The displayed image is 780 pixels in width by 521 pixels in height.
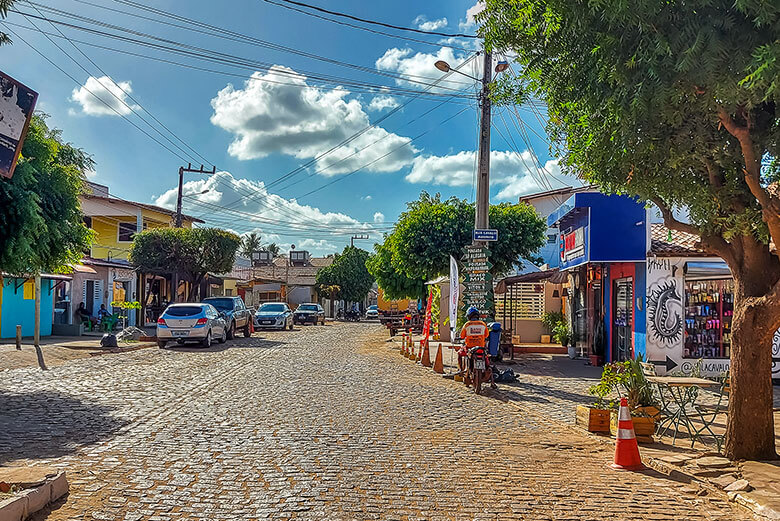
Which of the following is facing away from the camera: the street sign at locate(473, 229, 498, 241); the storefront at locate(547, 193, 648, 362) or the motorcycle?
the motorcycle

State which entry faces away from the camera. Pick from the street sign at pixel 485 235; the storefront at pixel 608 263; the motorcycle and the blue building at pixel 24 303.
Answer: the motorcycle

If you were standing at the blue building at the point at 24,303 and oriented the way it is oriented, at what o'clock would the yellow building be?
The yellow building is roughly at 8 o'clock from the blue building.

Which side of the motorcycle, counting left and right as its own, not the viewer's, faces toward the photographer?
back

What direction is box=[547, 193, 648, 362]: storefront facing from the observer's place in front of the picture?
facing the viewer and to the left of the viewer

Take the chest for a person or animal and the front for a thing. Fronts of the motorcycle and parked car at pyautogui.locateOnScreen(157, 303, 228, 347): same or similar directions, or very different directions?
same or similar directions

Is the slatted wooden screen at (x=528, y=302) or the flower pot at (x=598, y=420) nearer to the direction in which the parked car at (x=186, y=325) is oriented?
the slatted wooden screen

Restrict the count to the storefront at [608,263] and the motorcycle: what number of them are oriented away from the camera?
1

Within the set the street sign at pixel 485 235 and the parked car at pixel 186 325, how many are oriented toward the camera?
1

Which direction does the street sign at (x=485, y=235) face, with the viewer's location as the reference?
facing the viewer

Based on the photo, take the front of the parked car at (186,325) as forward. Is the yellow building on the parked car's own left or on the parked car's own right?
on the parked car's own left

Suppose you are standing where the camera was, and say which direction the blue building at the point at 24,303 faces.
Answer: facing the viewer and to the right of the viewer

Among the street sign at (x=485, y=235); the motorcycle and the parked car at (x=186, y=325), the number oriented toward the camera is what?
1

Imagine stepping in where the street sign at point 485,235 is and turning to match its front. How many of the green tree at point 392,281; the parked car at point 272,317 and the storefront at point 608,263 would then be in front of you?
0

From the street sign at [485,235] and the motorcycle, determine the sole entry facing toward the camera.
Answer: the street sign

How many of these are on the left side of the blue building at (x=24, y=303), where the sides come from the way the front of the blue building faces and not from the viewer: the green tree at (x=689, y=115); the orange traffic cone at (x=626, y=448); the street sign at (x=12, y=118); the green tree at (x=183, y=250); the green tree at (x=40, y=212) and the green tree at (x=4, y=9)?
1

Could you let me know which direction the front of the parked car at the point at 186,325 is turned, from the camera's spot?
facing away from the viewer and to the right of the viewer

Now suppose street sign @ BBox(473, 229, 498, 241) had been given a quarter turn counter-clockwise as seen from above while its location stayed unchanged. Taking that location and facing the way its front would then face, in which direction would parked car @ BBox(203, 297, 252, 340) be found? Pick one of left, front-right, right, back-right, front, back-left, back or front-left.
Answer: back-left

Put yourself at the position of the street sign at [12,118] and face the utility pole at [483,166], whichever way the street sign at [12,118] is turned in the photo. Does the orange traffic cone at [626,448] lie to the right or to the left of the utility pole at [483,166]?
right
